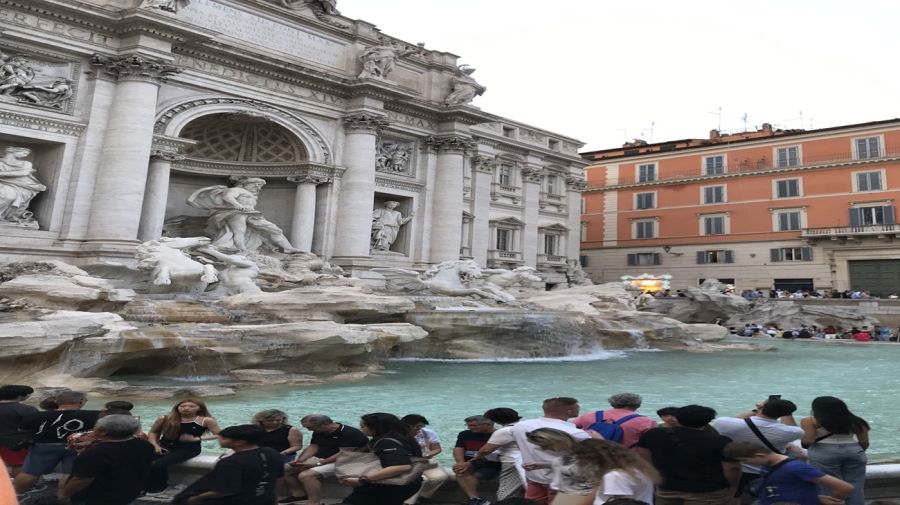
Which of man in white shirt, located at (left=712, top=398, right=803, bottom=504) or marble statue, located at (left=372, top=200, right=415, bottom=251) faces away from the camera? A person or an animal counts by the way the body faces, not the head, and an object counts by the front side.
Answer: the man in white shirt

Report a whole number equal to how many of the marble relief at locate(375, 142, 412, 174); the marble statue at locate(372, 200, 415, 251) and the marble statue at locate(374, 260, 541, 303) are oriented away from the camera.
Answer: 0

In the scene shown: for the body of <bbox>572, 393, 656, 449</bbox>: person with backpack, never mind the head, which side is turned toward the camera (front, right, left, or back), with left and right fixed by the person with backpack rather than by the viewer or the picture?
back

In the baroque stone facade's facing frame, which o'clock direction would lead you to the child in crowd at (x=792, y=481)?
The child in crowd is roughly at 1 o'clock from the baroque stone facade.

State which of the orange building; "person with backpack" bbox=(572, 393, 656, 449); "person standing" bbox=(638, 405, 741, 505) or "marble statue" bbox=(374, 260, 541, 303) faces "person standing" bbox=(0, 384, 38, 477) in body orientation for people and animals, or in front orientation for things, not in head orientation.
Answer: the orange building

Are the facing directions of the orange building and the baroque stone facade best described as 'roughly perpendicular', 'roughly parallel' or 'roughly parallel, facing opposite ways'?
roughly perpendicular

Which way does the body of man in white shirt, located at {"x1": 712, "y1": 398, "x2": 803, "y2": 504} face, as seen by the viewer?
away from the camera

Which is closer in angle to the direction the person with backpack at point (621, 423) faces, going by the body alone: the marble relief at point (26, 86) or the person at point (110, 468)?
the marble relief

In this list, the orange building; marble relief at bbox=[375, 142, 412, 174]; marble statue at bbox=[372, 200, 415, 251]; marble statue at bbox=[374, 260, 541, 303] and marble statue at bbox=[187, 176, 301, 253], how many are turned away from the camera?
0

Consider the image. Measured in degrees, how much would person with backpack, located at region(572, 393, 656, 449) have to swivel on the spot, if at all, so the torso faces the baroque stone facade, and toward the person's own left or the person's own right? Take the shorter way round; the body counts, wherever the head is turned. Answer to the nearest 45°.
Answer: approximately 45° to the person's own left

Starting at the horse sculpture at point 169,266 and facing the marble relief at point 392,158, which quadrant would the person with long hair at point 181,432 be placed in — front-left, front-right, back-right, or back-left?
back-right

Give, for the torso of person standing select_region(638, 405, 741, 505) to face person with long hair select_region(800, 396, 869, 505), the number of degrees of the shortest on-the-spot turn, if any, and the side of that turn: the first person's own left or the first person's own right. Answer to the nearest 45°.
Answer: approximately 45° to the first person's own right

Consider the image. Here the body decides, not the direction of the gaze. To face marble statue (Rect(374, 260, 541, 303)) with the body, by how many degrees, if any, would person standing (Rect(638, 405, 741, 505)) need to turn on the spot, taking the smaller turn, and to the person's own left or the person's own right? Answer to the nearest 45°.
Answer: approximately 45° to the person's own left
